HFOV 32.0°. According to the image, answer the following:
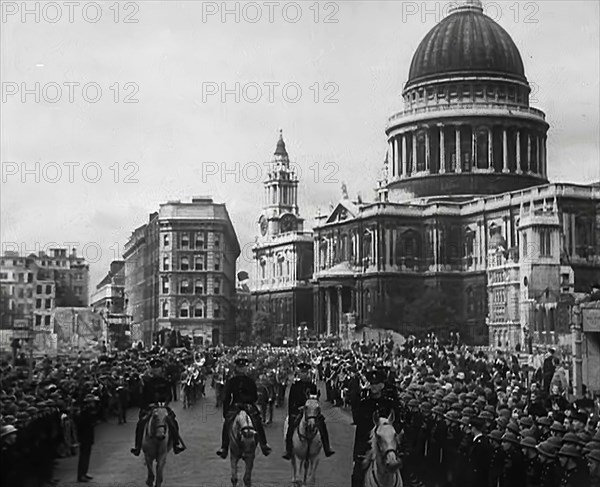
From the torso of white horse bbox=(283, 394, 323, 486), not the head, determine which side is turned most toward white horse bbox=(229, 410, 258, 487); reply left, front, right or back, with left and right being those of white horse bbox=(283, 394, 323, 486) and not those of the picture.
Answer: right

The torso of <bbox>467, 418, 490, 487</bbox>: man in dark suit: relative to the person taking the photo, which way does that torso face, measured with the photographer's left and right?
facing to the left of the viewer

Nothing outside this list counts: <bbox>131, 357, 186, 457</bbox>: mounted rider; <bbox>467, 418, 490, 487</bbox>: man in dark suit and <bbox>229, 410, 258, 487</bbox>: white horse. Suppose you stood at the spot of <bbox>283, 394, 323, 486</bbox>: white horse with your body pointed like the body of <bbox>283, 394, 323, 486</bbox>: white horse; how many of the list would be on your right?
2

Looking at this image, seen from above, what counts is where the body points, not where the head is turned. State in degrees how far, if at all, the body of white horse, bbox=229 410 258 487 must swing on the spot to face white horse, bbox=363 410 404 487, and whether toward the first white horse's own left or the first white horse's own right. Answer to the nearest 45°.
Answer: approximately 45° to the first white horse's own left

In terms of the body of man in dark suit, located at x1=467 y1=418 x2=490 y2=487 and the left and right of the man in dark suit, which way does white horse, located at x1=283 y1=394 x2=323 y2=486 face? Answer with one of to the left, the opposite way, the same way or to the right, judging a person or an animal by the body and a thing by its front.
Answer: to the left

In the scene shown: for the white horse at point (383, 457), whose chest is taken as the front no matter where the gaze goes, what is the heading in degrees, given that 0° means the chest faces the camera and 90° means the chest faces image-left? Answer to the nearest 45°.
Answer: approximately 0°
